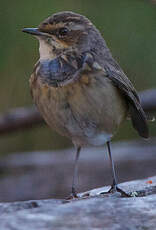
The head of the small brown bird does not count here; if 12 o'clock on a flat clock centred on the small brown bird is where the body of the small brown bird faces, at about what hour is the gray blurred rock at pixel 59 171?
The gray blurred rock is roughly at 4 o'clock from the small brown bird.

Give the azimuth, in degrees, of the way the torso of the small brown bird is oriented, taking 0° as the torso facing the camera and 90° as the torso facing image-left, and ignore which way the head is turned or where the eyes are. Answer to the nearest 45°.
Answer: approximately 45°
